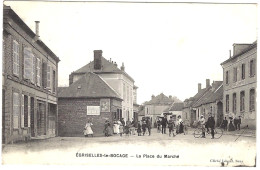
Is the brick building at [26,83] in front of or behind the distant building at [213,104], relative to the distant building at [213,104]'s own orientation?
in front

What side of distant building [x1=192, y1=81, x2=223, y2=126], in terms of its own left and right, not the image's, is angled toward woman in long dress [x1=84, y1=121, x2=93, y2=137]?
front

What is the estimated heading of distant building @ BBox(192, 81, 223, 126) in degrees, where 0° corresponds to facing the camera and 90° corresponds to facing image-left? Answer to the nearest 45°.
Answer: approximately 45°
